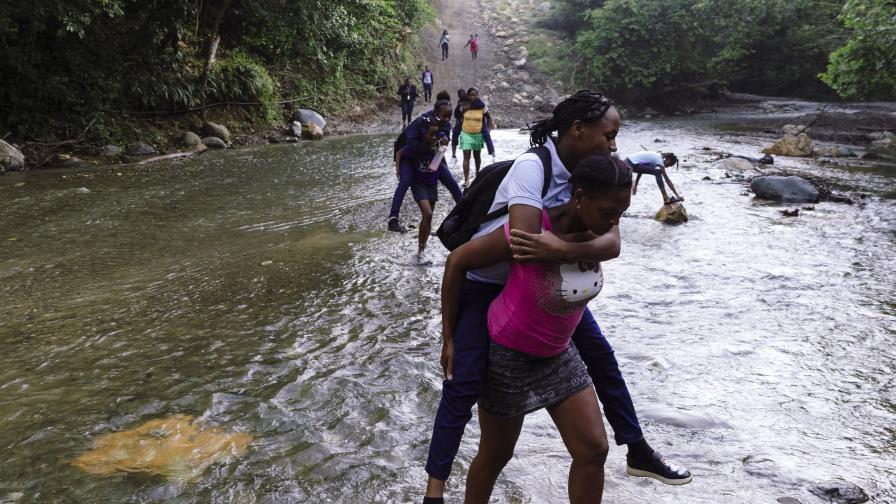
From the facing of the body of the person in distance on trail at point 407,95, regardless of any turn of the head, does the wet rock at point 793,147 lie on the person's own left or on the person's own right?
on the person's own left

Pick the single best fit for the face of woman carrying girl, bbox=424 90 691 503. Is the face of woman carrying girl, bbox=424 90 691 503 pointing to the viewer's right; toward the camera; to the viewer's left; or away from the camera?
to the viewer's right

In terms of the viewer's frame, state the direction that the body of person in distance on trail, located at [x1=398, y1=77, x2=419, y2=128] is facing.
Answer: toward the camera

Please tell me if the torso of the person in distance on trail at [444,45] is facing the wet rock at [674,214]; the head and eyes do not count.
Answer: yes

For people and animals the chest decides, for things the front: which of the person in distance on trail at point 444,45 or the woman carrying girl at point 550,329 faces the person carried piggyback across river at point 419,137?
the person in distance on trail

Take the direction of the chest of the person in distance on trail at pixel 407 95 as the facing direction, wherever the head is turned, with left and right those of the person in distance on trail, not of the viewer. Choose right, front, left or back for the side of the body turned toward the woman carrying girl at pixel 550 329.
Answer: front

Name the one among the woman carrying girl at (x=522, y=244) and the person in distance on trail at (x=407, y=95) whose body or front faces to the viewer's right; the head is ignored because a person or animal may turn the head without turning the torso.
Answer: the woman carrying girl

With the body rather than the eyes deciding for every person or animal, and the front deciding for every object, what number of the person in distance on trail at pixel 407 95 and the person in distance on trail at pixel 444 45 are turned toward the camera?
2

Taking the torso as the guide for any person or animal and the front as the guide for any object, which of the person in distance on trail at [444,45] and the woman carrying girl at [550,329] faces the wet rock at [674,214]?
the person in distance on trail

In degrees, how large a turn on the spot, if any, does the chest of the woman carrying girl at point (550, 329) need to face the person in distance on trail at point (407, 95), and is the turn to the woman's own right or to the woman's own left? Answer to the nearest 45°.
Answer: approximately 135° to the woman's own left

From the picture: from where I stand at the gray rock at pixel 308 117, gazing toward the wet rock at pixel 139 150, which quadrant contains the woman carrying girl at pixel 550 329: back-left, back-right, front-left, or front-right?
front-left

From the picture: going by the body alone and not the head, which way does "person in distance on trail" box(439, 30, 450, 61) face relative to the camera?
toward the camera
